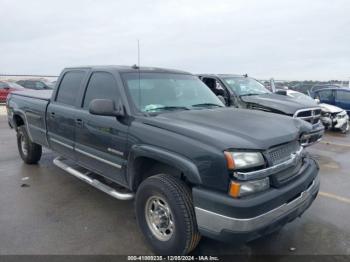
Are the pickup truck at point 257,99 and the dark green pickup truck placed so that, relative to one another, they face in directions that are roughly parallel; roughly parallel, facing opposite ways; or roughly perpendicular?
roughly parallel

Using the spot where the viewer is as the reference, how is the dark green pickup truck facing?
facing the viewer and to the right of the viewer

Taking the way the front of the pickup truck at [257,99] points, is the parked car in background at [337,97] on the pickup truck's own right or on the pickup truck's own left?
on the pickup truck's own left

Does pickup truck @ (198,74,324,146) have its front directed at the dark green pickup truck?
no

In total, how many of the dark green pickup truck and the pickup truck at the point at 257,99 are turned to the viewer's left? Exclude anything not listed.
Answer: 0

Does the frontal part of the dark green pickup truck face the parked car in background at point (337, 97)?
no

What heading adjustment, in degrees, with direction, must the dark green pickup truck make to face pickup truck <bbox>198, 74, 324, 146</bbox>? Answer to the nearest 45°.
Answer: approximately 90° to its left
